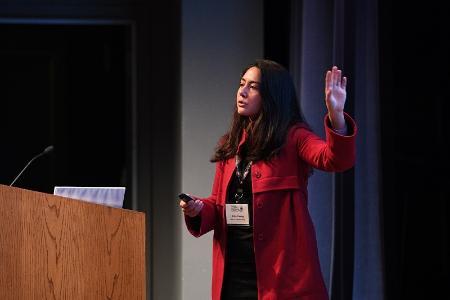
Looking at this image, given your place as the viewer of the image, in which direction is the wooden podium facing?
facing to the left of the viewer

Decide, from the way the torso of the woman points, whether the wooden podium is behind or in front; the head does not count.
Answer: in front

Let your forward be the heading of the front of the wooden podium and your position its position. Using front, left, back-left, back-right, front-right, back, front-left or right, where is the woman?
back

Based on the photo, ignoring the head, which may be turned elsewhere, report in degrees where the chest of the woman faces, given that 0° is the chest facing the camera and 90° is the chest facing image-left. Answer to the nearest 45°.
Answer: approximately 45°

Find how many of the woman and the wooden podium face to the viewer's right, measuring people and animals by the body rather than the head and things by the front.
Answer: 0

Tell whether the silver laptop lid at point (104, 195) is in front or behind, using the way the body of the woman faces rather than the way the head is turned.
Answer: in front
